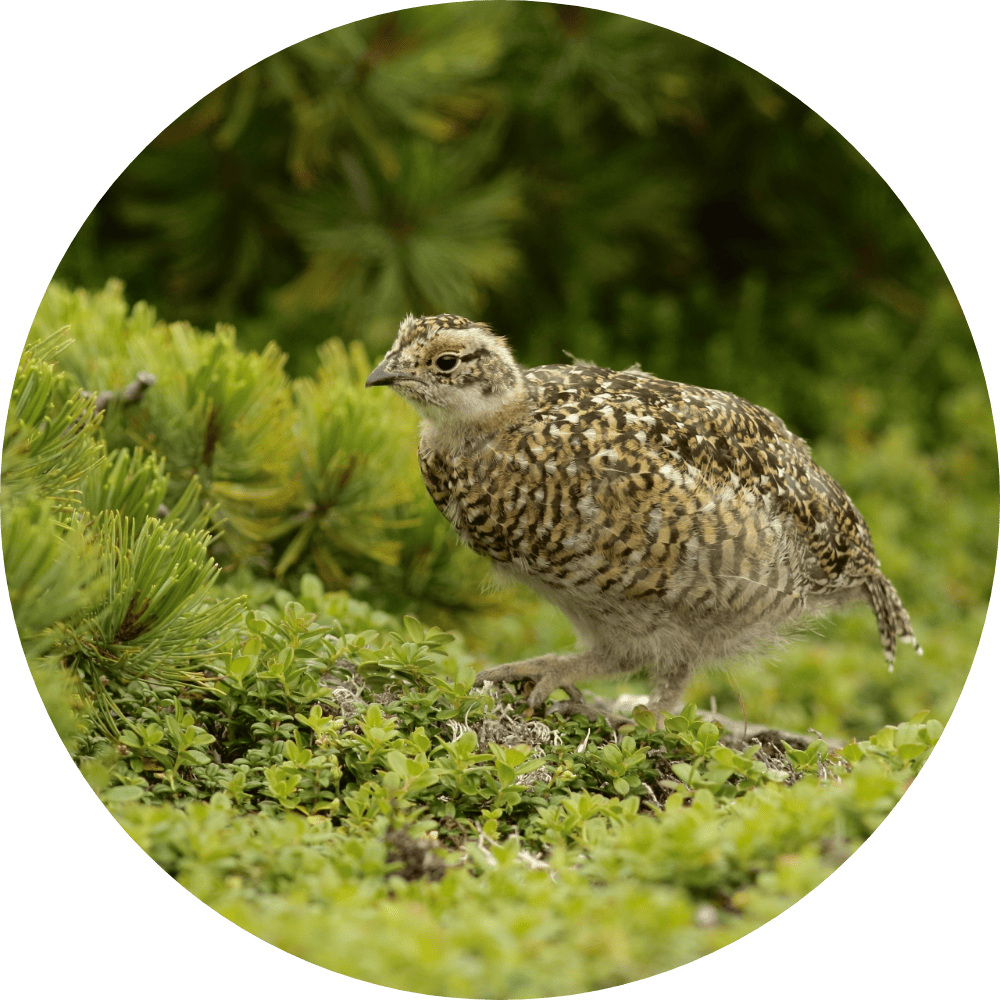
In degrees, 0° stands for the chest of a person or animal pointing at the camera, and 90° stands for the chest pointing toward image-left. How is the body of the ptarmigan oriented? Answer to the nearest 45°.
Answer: approximately 90°
